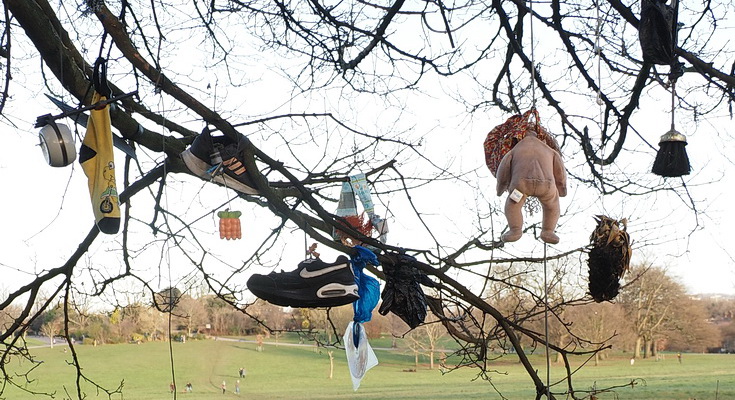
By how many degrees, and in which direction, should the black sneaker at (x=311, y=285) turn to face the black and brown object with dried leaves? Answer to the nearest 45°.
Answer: approximately 180°

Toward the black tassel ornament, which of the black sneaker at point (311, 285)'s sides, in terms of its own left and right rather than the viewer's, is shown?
back

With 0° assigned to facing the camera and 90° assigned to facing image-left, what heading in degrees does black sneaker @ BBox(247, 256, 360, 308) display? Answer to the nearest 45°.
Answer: approximately 90°

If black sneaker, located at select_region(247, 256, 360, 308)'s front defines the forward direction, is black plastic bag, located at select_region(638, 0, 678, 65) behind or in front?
behind
